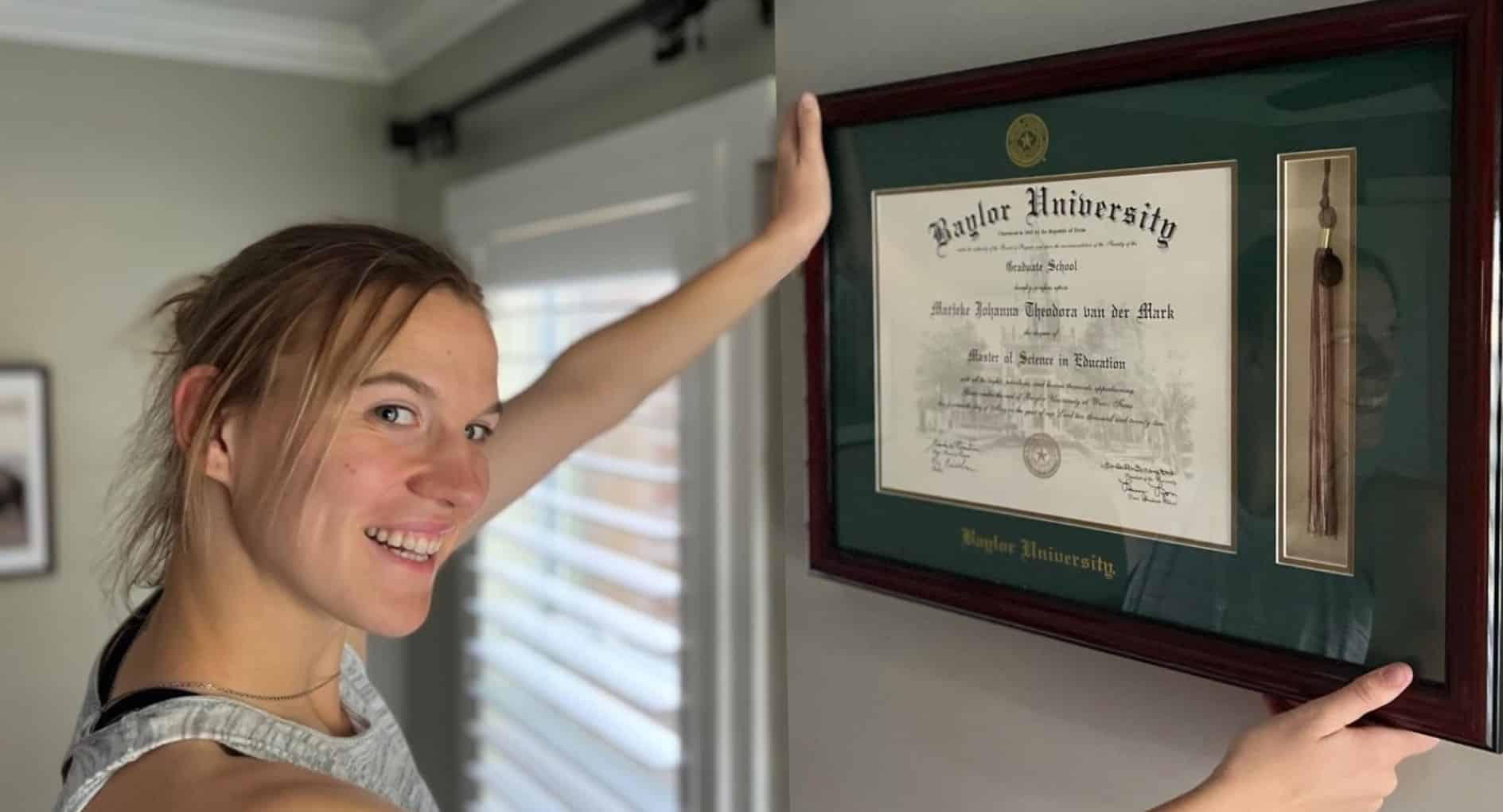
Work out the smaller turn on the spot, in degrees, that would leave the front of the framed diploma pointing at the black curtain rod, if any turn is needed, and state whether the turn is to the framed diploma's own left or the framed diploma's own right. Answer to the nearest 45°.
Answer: approximately 90° to the framed diploma's own right

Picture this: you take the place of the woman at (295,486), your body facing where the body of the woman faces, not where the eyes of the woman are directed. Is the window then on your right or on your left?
on your left

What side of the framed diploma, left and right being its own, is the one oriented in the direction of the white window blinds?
right

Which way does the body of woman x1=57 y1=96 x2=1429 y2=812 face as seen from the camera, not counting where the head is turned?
to the viewer's right

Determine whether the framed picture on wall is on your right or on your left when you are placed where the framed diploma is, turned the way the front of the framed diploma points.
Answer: on your right

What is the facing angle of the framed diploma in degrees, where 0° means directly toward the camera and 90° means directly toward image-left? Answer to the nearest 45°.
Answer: approximately 45°

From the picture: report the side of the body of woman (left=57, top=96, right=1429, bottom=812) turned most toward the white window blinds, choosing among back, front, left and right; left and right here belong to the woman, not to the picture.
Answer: left

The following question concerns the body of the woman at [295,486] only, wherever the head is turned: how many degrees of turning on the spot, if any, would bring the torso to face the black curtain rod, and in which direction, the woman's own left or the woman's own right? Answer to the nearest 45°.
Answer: approximately 90° to the woman's own left
